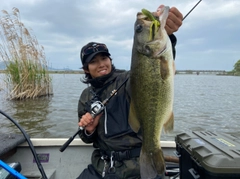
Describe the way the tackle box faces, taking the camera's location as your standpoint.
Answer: facing the viewer and to the left of the viewer
